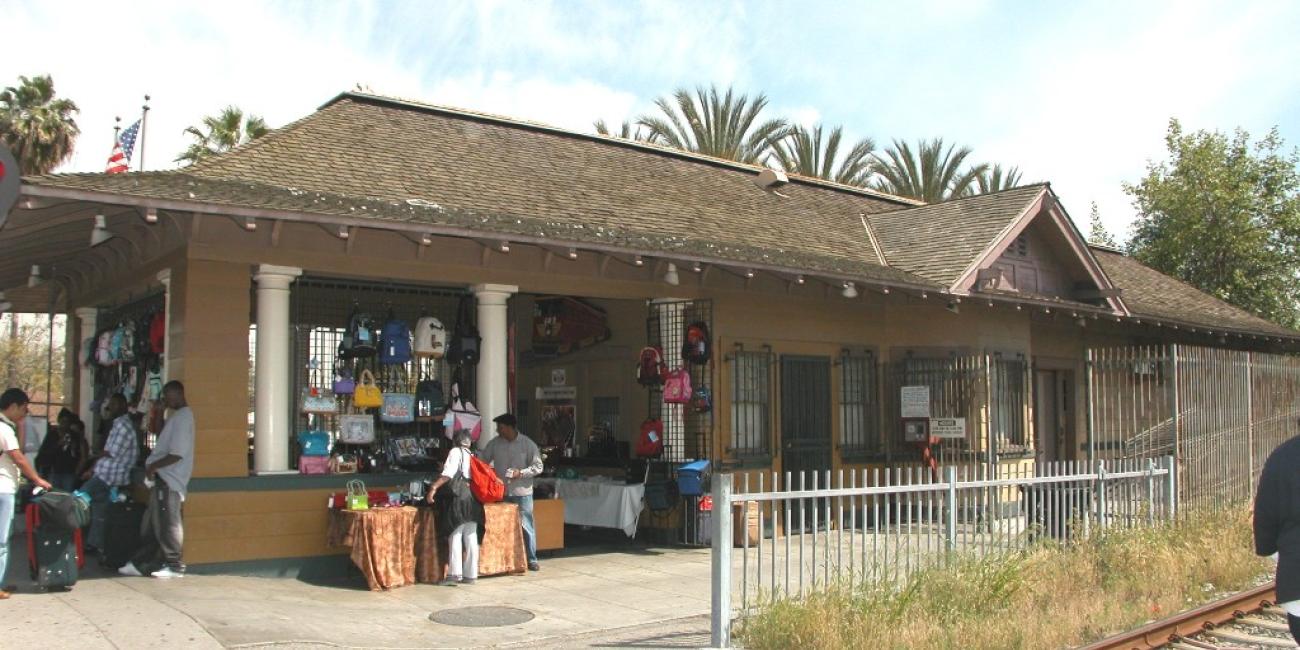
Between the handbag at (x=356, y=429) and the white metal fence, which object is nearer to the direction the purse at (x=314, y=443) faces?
the white metal fence

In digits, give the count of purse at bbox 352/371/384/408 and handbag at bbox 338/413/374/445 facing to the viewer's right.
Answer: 0

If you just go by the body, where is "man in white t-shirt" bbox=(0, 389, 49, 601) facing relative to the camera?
to the viewer's right

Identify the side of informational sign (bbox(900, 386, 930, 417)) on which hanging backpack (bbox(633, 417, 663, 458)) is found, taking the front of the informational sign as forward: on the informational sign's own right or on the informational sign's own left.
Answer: on the informational sign's own right

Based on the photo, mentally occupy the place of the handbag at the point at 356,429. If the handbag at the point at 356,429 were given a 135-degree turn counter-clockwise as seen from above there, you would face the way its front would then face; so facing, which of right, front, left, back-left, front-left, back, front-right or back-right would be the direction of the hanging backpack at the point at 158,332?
back-left

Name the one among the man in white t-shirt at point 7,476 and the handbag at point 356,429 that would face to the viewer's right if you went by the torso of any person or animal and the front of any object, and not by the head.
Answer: the man in white t-shirt

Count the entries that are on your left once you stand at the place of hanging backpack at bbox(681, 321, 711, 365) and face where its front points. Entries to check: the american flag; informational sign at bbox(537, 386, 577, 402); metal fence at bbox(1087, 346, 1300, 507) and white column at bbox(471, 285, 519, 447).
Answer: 1

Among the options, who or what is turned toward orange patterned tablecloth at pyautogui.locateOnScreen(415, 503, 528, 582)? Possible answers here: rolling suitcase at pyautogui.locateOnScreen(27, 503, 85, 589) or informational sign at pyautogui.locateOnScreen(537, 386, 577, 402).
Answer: the informational sign

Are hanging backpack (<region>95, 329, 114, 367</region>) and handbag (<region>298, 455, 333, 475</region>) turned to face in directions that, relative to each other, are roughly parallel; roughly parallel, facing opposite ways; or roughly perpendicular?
roughly perpendicular

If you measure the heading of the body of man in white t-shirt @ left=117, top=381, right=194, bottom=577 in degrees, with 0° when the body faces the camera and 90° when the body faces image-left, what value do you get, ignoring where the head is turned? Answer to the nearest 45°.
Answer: approximately 90°

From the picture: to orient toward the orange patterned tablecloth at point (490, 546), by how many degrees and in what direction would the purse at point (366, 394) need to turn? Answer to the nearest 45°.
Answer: approximately 45° to its left

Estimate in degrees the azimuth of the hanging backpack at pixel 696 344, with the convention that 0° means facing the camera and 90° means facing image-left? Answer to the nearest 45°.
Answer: approximately 0°

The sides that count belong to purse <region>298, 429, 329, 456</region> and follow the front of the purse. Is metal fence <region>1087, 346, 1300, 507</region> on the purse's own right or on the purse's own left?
on the purse's own left

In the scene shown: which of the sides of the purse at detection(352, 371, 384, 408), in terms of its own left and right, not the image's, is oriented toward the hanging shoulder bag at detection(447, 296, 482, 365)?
left

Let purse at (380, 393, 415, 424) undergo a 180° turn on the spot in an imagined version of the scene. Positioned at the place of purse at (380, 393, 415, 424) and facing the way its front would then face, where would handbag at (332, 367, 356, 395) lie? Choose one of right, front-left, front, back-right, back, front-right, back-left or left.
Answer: back-left

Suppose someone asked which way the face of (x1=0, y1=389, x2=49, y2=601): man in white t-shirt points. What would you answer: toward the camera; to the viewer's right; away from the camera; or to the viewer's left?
to the viewer's right

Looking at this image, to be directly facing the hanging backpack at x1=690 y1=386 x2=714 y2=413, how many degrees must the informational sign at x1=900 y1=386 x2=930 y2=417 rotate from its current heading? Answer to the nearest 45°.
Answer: approximately 45° to its right
